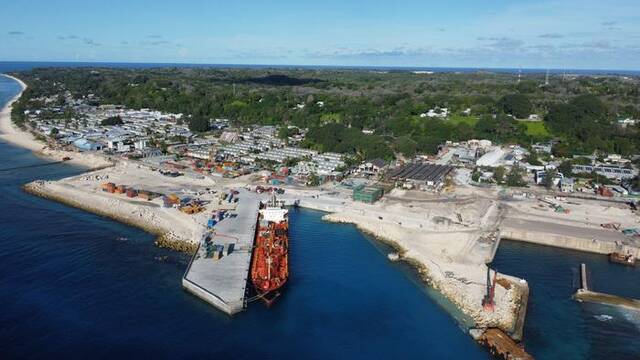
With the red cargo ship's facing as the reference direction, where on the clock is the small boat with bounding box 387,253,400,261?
The small boat is roughly at 9 o'clock from the red cargo ship.

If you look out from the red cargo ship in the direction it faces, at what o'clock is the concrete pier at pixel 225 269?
The concrete pier is roughly at 2 o'clock from the red cargo ship.

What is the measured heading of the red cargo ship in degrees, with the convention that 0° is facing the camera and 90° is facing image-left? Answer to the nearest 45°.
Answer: approximately 0°

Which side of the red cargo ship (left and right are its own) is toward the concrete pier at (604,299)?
left

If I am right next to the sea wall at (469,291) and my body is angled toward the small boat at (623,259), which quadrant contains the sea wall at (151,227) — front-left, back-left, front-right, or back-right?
back-left

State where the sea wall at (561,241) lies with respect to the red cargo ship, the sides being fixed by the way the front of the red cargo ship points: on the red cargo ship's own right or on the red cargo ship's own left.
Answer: on the red cargo ship's own left

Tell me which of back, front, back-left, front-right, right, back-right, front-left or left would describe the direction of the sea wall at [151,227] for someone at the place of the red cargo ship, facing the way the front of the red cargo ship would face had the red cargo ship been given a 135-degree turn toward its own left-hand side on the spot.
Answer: left

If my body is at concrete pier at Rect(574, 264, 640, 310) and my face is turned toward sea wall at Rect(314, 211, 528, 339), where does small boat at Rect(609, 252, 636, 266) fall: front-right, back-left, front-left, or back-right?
back-right

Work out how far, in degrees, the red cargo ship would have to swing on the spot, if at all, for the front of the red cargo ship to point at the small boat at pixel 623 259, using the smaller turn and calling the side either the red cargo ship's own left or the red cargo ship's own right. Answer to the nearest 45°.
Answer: approximately 90° to the red cargo ship's own left
